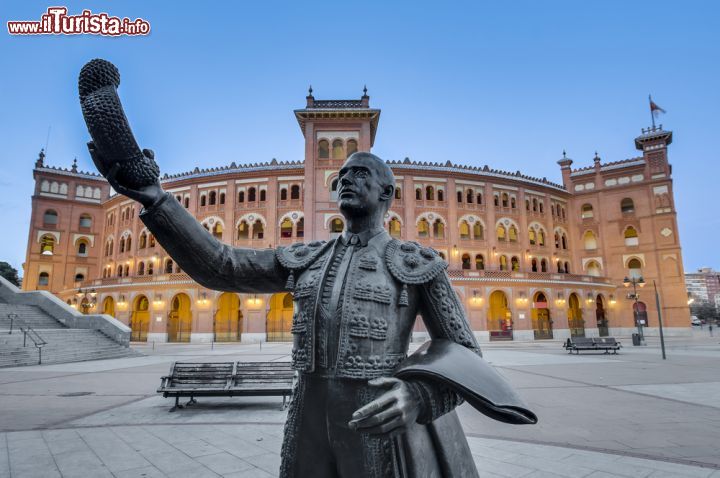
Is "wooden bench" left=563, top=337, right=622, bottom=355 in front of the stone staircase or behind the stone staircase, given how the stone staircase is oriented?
in front

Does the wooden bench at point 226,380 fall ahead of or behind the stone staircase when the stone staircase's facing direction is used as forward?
ahead

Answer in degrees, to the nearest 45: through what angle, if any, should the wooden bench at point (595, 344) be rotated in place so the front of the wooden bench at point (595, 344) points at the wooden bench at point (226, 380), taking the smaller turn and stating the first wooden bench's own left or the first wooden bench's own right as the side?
0° — it already faces it

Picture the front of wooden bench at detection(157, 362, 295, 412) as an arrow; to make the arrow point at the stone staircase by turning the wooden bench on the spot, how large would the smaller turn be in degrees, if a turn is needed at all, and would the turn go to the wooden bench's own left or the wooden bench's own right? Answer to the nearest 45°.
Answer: approximately 135° to the wooden bench's own right

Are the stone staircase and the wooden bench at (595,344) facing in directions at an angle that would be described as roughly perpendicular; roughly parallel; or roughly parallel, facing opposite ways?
roughly perpendicular

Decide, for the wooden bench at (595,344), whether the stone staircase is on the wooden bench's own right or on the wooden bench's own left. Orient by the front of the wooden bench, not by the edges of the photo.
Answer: on the wooden bench's own right

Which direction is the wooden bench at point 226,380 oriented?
toward the camera

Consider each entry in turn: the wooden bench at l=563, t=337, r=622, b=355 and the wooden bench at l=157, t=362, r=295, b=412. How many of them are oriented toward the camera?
2

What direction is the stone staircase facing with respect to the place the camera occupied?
facing the viewer and to the right of the viewer

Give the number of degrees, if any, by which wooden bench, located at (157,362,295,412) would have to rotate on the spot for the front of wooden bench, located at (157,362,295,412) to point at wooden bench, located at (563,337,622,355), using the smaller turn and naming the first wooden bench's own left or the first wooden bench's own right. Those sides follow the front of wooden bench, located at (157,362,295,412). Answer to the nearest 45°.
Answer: approximately 135° to the first wooden bench's own left

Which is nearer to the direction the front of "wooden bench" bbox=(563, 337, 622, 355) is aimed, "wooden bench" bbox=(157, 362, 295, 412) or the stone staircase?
the wooden bench
